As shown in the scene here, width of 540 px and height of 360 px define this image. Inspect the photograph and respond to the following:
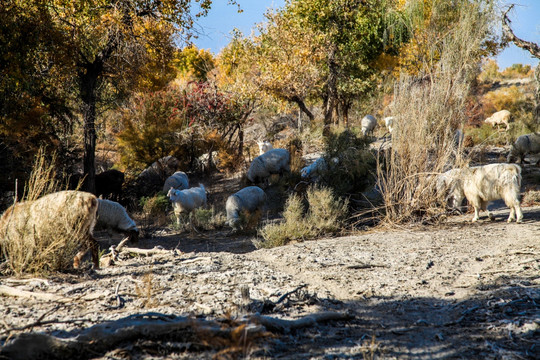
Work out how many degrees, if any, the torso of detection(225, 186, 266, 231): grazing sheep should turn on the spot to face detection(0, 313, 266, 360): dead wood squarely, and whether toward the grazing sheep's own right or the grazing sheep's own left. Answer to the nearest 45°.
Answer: approximately 45° to the grazing sheep's own left

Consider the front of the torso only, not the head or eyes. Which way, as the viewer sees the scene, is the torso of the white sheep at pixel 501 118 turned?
to the viewer's left

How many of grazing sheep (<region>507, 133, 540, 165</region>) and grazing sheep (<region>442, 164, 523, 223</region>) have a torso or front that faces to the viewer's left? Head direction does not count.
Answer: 2

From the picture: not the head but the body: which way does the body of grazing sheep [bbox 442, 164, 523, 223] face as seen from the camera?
to the viewer's left

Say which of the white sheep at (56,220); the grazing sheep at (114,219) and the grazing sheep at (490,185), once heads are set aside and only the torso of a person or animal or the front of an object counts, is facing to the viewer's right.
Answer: the grazing sheep at (114,219)

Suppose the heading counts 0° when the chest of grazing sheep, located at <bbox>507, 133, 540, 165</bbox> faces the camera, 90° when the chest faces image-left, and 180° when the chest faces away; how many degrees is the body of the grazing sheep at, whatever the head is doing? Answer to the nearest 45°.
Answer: approximately 90°

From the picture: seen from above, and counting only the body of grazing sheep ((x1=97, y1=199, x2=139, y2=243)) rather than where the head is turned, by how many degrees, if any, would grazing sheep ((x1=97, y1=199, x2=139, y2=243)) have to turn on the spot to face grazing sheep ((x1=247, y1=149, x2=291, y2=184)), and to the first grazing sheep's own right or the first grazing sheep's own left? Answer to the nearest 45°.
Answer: approximately 45° to the first grazing sheep's own left

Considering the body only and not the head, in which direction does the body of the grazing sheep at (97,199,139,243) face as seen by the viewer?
to the viewer's right
